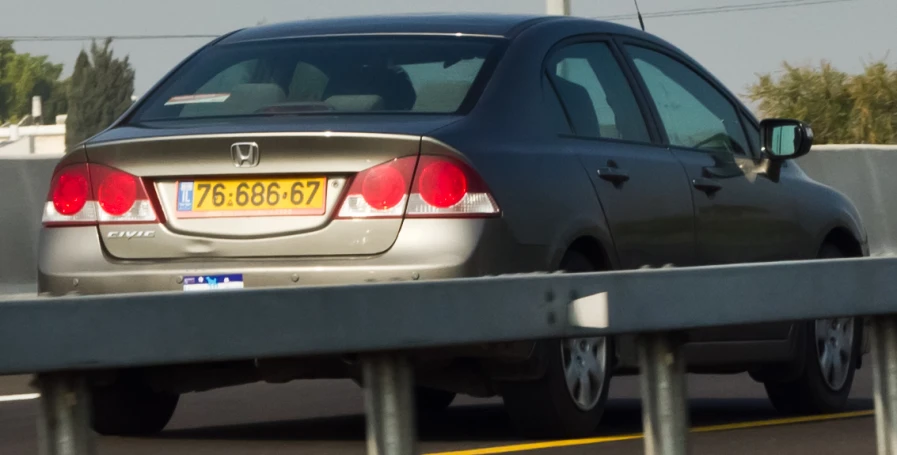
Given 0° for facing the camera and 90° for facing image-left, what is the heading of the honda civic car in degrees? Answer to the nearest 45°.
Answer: approximately 225°

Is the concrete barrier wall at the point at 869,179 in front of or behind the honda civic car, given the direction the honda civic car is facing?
in front

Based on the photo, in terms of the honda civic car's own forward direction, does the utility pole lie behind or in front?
in front

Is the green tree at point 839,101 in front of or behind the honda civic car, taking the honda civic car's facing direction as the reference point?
in front

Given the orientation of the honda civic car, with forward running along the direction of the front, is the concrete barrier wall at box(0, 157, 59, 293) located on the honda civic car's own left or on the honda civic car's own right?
on the honda civic car's own left
